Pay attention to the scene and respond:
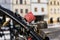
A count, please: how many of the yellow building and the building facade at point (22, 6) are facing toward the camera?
2

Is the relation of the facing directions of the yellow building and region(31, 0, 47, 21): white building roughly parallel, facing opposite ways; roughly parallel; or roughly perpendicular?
roughly parallel

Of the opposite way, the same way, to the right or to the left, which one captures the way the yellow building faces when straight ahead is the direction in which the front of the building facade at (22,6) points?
the same way

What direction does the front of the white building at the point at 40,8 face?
toward the camera

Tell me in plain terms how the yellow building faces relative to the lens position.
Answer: facing the viewer

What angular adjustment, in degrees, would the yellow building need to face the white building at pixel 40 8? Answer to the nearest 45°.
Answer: approximately 45° to its right

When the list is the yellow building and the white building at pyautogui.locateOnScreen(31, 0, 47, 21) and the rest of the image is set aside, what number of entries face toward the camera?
2

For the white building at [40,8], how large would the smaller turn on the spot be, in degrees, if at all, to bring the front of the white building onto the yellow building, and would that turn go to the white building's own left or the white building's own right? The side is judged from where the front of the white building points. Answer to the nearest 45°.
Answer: approximately 135° to the white building's own left

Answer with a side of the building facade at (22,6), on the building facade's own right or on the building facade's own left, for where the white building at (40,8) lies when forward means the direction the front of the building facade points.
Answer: on the building facade's own left

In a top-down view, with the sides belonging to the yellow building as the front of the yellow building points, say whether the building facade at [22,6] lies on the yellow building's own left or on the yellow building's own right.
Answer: on the yellow building's own right
